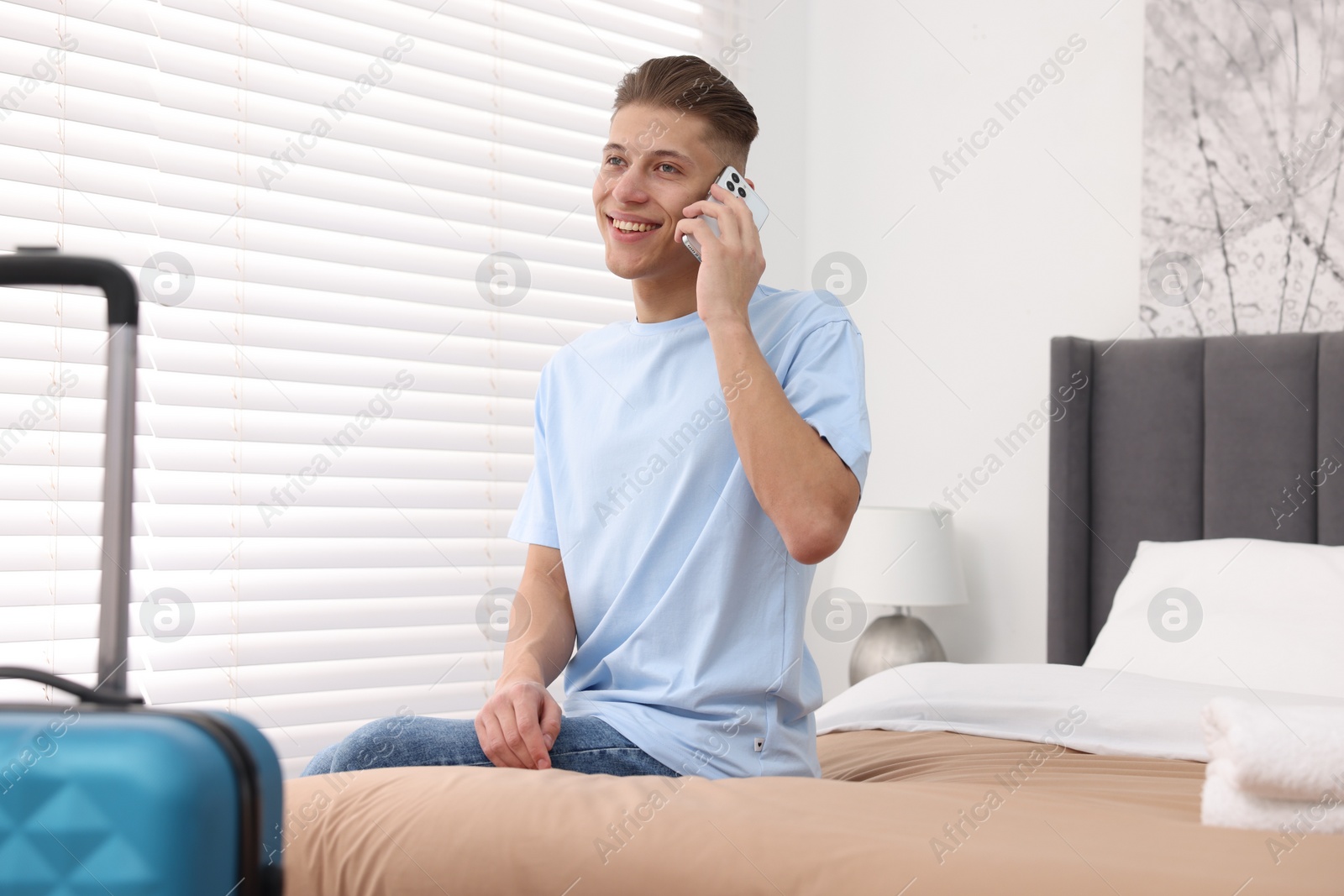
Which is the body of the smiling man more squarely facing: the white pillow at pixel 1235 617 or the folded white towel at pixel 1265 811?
the folded white towel

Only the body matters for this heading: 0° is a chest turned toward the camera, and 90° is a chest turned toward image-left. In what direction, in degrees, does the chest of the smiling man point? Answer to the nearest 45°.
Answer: approximately 45°

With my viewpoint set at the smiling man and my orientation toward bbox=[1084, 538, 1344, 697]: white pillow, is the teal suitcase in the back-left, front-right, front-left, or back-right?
back-right

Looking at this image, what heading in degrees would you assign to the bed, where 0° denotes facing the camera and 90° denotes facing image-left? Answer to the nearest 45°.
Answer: approximately 45°

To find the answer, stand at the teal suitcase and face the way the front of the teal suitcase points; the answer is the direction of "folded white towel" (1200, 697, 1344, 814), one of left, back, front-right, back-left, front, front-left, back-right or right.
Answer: left

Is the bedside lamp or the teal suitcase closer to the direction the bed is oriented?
the teal suitcase

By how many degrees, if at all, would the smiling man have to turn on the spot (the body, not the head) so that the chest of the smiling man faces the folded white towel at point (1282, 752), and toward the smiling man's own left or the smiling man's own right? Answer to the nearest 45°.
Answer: approximately 90° to the smiling man's own left

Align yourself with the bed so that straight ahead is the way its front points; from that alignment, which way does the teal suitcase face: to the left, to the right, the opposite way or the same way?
to the left

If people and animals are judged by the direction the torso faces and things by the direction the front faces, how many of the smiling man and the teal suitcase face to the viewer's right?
0

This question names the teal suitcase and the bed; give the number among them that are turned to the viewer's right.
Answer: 0

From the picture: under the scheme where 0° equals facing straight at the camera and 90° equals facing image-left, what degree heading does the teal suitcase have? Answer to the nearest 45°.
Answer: approximately 0°

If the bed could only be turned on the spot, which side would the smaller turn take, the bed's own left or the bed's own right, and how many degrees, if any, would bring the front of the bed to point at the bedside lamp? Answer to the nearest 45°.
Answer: approximately 135° to the bed's own right
